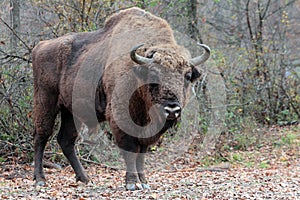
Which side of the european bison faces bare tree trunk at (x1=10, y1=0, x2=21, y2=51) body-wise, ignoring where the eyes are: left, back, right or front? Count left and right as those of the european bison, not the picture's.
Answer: back

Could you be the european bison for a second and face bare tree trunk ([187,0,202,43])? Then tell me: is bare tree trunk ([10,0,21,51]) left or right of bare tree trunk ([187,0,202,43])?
left

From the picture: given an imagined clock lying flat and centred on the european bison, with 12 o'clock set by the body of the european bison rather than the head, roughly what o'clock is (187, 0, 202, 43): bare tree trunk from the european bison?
The bare tree trunk is roughly at 8 o'clock from the european bison.
